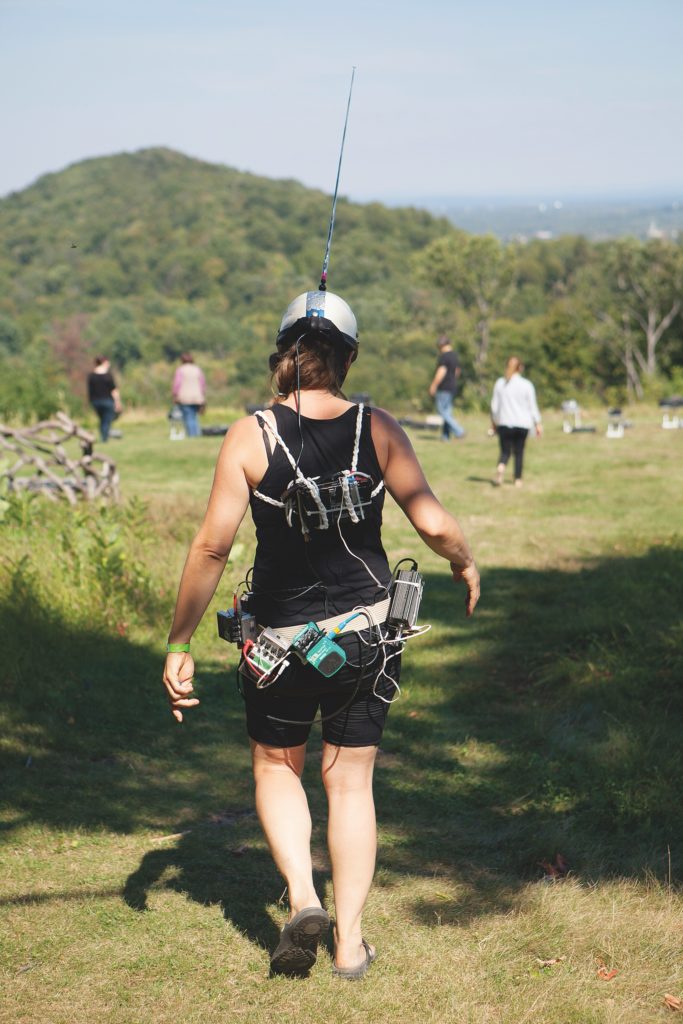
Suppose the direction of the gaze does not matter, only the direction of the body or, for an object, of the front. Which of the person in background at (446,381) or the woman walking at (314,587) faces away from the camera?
the woman walking

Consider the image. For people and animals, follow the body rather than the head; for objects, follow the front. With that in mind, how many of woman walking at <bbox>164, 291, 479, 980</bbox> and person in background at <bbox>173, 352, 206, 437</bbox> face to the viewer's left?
0

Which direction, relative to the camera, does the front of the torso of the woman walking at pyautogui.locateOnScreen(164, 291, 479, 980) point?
away from the camera

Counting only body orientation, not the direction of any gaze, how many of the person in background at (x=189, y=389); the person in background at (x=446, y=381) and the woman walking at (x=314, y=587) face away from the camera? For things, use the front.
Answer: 2

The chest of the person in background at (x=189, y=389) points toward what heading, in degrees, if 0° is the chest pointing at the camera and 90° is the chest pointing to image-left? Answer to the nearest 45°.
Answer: approximately 180°

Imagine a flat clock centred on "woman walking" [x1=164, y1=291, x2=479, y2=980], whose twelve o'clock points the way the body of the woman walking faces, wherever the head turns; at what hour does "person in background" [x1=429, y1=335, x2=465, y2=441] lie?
The person in background is roughly at 12 o'clock from the woman walking.
